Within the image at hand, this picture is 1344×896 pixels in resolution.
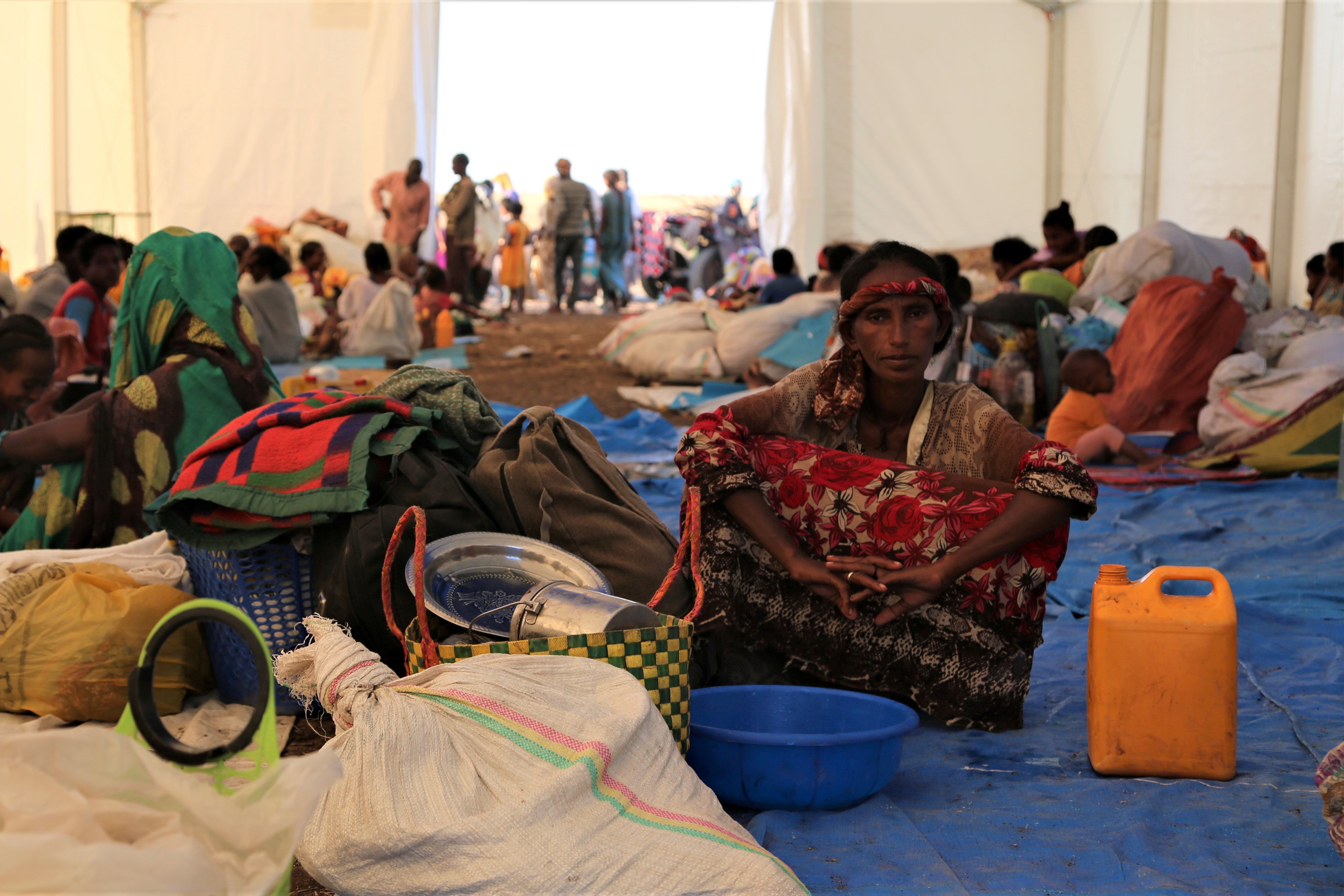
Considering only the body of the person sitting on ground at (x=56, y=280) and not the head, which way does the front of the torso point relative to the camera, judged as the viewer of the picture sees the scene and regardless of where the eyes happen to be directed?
to the viewer's right

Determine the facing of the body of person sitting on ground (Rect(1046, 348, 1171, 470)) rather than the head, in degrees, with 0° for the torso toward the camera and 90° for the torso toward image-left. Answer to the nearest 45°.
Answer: approximately 270°

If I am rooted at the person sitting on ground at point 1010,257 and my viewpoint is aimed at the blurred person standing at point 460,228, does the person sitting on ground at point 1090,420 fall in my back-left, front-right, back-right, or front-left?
back-left

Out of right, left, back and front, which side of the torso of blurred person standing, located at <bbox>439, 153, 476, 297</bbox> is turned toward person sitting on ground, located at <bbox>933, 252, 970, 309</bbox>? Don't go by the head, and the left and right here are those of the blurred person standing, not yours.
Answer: left

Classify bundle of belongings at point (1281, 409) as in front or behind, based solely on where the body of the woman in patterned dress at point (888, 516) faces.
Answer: behind

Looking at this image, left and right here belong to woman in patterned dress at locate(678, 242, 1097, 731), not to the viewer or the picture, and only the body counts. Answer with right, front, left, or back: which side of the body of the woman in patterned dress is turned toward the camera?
front

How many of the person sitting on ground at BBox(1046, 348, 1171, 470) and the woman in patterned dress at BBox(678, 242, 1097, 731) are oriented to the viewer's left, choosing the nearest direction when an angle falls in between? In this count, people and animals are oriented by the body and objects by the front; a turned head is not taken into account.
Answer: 0

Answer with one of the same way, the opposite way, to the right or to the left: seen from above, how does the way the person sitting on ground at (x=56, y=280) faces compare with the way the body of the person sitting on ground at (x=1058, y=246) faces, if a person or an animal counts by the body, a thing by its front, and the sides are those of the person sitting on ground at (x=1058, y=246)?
the opposite way
